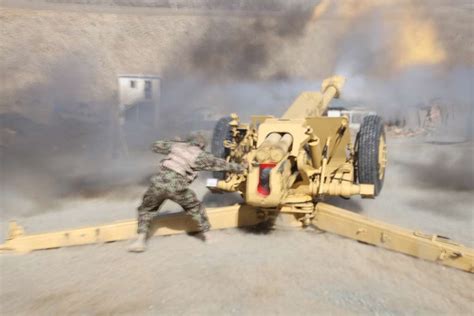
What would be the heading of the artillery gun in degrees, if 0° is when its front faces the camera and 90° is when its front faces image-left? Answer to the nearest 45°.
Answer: approximately 225°

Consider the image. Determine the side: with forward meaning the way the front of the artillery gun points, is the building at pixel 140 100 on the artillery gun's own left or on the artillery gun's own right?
on the artillery gun's own left
